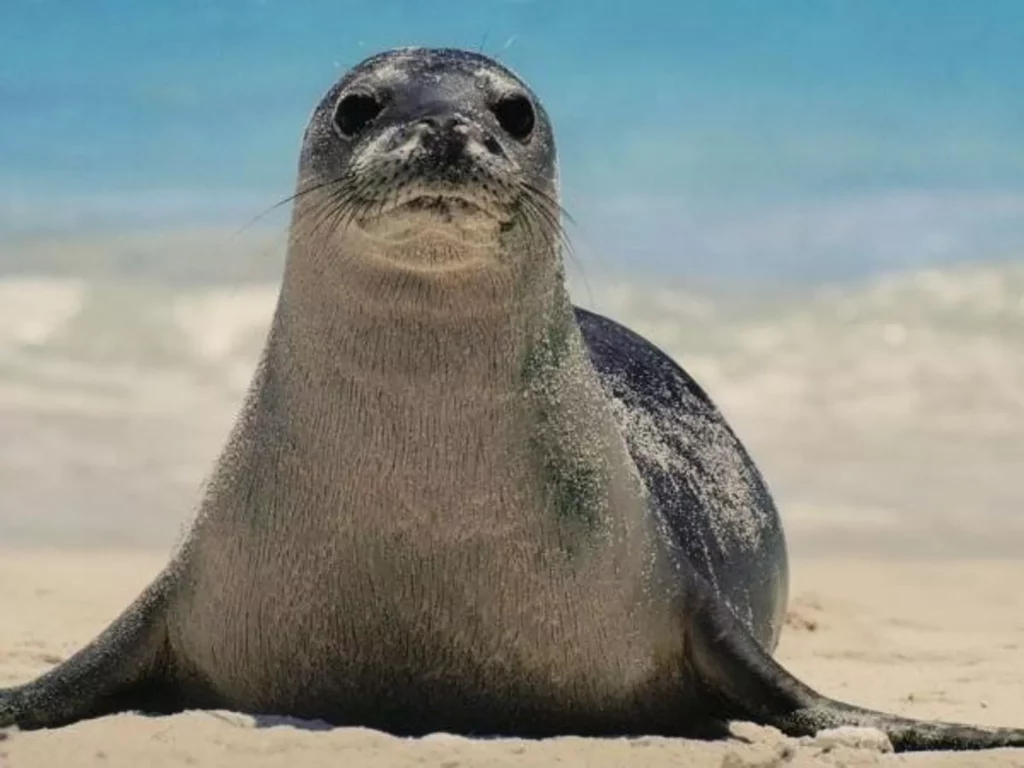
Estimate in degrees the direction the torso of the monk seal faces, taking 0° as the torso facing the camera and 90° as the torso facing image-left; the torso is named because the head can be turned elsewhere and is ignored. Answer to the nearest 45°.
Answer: approximately 0°
